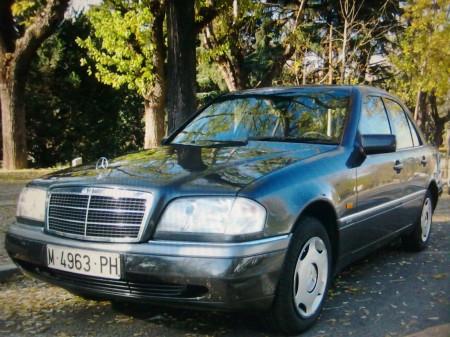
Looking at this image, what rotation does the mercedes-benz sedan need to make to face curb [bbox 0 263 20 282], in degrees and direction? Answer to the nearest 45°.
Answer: approximately 90° to its right

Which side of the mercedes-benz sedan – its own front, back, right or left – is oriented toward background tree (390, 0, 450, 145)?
back

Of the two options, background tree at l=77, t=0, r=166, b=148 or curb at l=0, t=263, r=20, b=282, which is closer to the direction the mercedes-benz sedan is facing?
the curb

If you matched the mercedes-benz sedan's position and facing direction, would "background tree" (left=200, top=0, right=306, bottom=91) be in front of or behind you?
behind

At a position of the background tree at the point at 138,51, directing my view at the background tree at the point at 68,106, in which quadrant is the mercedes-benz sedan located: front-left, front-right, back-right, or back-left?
back-left

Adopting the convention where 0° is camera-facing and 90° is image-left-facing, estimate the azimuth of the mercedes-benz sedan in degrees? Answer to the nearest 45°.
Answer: approximately 45°

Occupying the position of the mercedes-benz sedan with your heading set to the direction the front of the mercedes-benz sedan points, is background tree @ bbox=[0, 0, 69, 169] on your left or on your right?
on your right

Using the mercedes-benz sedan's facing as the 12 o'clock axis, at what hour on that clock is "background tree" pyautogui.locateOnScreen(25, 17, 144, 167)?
The background tree is roughly at 4 o'clock from the mercedes-benz sedan.

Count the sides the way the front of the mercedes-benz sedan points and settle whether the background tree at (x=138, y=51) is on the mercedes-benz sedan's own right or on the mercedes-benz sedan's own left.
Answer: on the mercedes-benz sedan's own right
